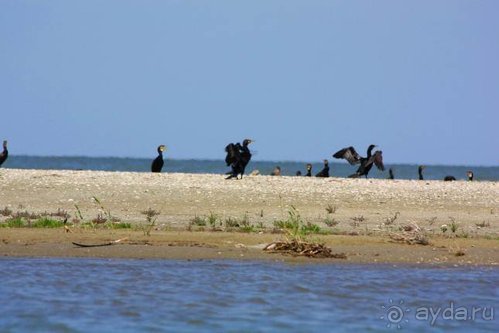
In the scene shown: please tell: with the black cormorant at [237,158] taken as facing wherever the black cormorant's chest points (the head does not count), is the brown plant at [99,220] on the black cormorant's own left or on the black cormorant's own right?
on the black cormorant's own right

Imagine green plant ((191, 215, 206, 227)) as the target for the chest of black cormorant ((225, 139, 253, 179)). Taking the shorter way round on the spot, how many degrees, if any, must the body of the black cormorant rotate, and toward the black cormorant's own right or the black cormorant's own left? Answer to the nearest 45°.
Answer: approximately 90° to the black cormorant's own right

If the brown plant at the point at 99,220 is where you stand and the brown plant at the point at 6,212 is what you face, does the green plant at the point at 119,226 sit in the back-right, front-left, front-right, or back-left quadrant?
back-left

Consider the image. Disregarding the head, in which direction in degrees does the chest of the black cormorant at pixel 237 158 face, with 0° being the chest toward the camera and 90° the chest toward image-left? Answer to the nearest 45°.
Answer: approximately 270°

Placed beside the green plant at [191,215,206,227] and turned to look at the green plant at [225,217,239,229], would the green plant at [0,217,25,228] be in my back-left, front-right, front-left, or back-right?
back-right
